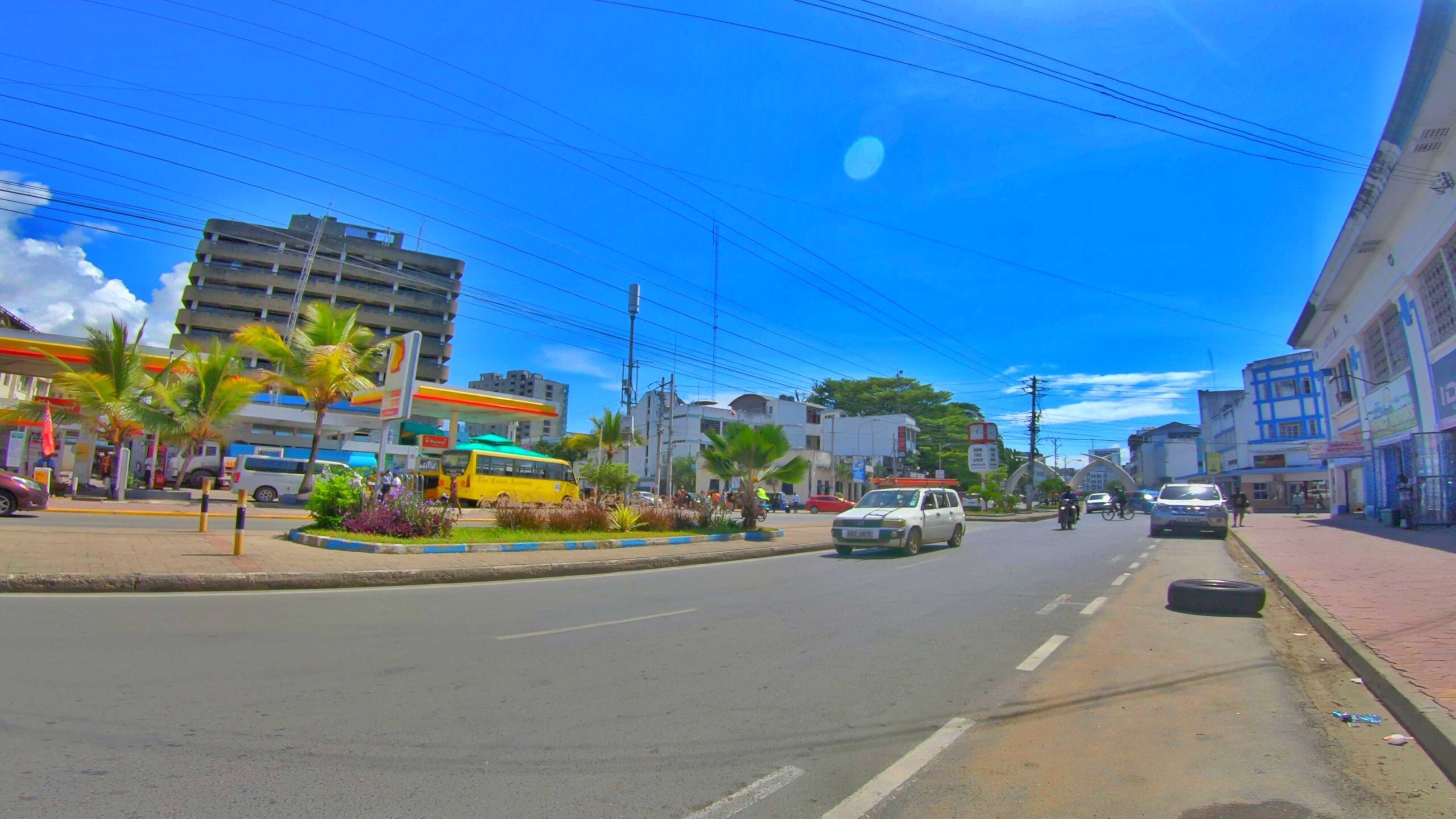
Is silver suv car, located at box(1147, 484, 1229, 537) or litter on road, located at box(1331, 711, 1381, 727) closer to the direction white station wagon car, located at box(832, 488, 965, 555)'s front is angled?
the litter on road

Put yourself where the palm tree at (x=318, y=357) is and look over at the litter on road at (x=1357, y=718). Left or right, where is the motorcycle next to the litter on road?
left

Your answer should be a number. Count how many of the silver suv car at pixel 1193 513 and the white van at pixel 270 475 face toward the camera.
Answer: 1

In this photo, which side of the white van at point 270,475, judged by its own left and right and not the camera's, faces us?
right

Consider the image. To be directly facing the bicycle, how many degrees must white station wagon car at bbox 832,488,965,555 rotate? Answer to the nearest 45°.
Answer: approximately 180°

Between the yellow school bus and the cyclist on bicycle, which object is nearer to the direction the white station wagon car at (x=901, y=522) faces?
the yellow school bus

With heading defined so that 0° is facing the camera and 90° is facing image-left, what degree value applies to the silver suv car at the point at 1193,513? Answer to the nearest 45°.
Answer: approximately 0°

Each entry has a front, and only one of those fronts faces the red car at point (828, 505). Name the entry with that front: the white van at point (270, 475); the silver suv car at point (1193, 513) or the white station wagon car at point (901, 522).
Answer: the white van

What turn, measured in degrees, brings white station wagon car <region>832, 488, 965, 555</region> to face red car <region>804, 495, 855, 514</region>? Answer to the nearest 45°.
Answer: approximately 135° to its right

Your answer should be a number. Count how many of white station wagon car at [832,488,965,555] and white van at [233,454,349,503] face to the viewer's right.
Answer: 1
